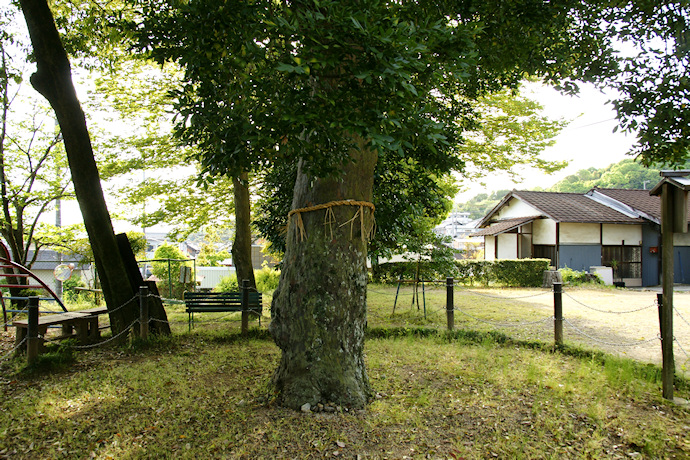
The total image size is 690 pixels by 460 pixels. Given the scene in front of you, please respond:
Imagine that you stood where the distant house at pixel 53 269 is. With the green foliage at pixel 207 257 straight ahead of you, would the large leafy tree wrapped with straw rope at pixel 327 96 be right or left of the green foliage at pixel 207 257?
right

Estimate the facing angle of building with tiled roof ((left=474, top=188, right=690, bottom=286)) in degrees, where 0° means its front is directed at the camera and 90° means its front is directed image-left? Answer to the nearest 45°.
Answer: approximately 315°

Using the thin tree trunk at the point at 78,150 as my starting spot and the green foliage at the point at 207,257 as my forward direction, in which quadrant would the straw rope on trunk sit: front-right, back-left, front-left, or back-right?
back-right
